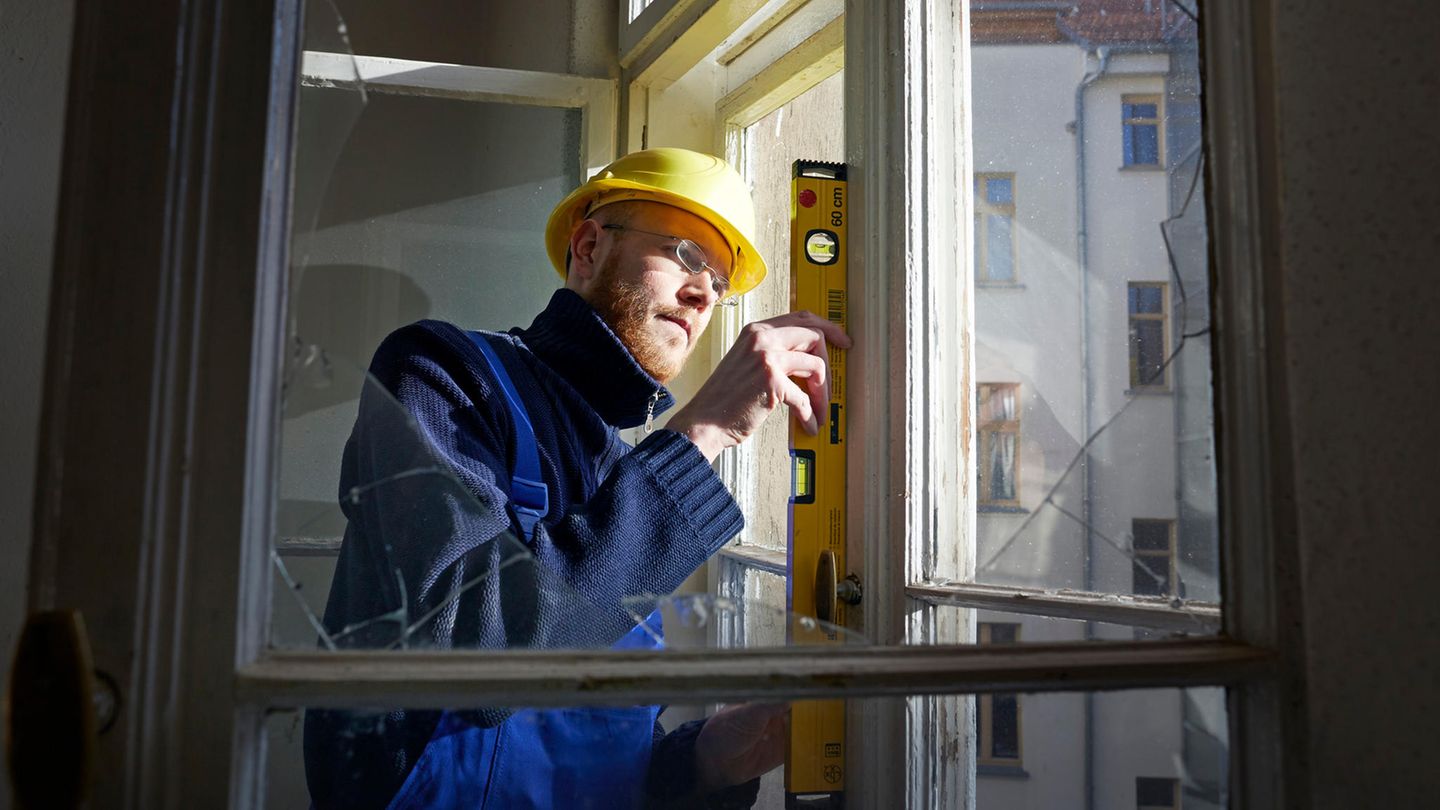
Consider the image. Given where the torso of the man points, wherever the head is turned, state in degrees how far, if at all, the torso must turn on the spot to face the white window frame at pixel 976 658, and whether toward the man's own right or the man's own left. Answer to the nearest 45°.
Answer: approximately 45° to the man's own right

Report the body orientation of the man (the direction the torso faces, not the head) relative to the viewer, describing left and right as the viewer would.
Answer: facing the viewer and to the right of the viewer

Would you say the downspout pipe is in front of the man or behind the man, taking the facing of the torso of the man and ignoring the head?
in front
